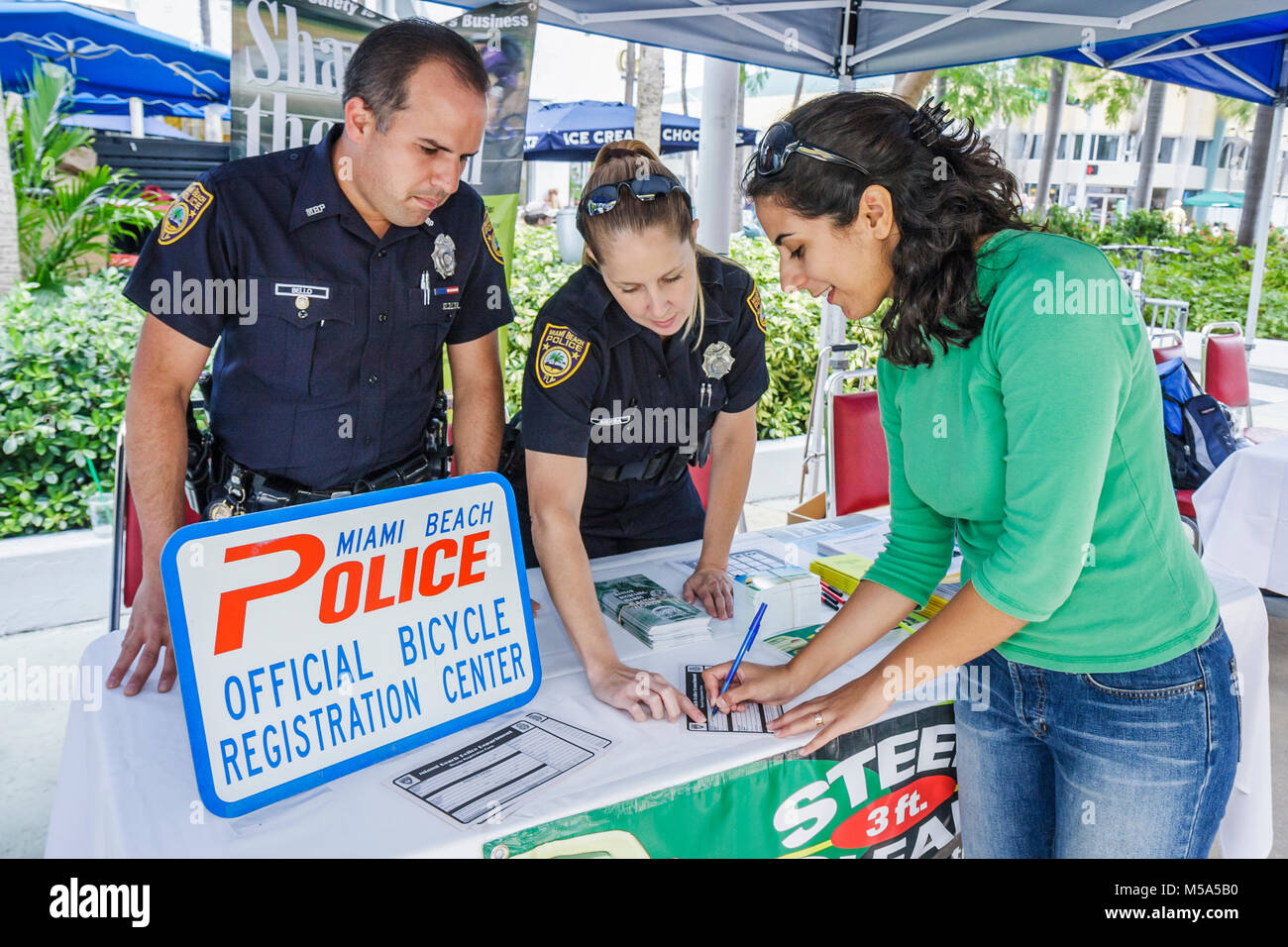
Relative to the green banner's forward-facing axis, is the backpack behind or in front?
behind

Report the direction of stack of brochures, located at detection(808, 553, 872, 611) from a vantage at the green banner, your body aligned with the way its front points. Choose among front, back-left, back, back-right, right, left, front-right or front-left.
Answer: back

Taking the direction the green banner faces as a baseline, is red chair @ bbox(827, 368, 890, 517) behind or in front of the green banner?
behind

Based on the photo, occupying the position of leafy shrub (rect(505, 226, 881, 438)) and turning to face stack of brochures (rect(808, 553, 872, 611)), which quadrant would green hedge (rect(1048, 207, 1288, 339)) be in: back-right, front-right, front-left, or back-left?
back-left

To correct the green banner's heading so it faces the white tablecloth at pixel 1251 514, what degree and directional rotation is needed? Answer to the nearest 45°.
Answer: approximately 135° to its left

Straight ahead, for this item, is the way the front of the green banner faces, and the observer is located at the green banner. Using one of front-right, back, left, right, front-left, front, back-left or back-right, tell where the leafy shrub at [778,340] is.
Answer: back

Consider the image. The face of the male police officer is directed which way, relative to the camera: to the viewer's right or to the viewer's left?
to the viewer's right

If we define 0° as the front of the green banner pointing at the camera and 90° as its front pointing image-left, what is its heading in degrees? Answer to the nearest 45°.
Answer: approximately 0°

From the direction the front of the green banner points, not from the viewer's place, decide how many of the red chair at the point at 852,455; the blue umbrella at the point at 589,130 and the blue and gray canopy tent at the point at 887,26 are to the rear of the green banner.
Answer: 3

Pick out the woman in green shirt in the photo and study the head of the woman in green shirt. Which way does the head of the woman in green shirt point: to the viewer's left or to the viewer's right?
to the viewer's left

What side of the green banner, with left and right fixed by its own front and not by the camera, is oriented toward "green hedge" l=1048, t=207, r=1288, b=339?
back
